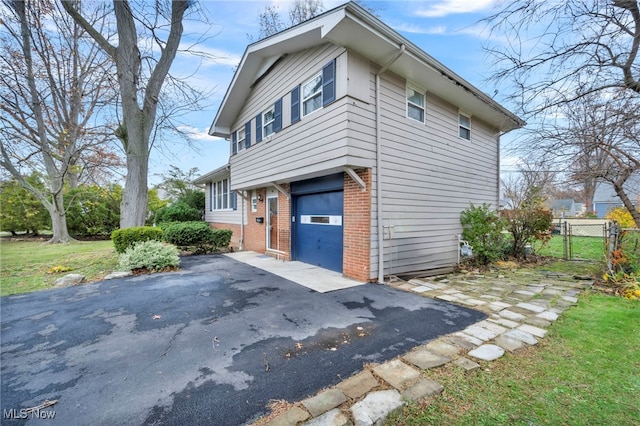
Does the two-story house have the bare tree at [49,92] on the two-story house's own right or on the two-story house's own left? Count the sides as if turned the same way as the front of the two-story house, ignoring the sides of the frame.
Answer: on the two-story house's own right

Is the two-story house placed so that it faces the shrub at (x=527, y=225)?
no

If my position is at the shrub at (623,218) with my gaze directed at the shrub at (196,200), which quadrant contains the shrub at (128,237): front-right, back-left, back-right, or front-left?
front-left

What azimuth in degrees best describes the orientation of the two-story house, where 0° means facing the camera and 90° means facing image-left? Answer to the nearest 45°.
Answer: approximately 45°

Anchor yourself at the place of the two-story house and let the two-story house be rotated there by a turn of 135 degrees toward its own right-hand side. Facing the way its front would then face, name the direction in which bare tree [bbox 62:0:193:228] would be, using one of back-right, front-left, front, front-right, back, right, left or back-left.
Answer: left

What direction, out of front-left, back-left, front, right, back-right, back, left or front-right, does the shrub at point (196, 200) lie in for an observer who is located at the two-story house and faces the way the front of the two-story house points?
right

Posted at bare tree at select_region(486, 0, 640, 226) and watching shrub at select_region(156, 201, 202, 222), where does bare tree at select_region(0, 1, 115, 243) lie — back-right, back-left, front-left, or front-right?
front-left

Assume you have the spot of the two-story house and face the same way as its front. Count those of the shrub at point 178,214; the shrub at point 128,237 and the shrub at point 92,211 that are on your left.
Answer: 0

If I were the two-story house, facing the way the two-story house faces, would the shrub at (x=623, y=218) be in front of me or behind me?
behind

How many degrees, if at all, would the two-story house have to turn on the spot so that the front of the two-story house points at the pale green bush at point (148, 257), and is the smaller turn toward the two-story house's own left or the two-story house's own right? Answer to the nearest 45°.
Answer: approximately 45° to the two-story house's own right

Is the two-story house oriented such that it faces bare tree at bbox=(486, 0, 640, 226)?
no
